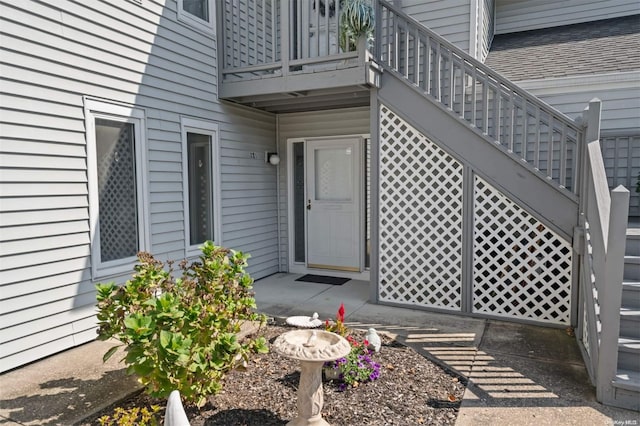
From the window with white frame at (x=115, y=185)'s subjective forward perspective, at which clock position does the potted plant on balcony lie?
The potted plant on balcony is roughly at 11 o'clock from the window with white frame.

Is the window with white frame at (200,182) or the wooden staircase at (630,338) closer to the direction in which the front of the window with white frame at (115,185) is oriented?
the wooden staircase

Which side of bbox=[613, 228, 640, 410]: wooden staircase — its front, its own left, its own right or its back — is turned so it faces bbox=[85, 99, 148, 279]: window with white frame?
right

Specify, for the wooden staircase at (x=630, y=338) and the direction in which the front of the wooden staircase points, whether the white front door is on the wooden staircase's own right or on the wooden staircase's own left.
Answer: on the wooden staircase's own right

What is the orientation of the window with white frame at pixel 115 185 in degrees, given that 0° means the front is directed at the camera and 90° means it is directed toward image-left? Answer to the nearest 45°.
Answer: approximately 315°

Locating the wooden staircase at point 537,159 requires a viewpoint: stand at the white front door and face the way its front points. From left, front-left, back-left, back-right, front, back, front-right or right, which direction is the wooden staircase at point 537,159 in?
front-left

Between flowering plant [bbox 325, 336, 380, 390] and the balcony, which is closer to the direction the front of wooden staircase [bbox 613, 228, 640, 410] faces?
the flowering plant

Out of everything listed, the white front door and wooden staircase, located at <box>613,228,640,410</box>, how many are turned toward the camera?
2

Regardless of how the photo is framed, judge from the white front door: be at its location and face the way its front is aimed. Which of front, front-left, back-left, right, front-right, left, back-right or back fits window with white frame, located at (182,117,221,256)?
front-right
